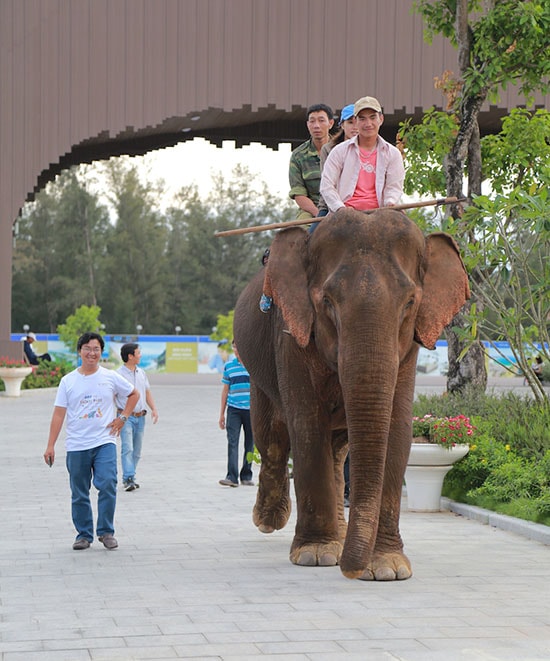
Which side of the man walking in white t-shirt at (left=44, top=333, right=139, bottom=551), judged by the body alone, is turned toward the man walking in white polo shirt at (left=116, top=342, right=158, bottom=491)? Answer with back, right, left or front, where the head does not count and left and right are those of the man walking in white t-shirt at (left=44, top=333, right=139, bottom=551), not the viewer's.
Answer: back

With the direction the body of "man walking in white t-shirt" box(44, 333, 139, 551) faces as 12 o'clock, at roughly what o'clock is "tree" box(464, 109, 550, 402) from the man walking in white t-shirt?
The tree is roughly at 8 o'clock from the man walking in white t-shirt.

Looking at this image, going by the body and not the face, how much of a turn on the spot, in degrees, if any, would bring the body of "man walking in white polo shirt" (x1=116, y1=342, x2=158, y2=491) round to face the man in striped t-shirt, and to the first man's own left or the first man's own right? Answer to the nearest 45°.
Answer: approximately 45° to the first man's own left

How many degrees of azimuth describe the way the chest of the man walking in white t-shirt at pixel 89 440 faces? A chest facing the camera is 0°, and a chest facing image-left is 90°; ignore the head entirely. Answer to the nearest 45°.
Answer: approximately 0°

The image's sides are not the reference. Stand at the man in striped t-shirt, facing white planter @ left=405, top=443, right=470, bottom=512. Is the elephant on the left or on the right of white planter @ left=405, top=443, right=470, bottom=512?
right

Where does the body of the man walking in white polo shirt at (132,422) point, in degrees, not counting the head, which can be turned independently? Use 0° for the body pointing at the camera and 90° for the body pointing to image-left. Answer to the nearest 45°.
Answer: approximately 315°

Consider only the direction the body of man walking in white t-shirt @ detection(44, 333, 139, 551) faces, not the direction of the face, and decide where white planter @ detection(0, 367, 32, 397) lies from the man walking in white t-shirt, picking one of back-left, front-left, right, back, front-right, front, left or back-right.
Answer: back
